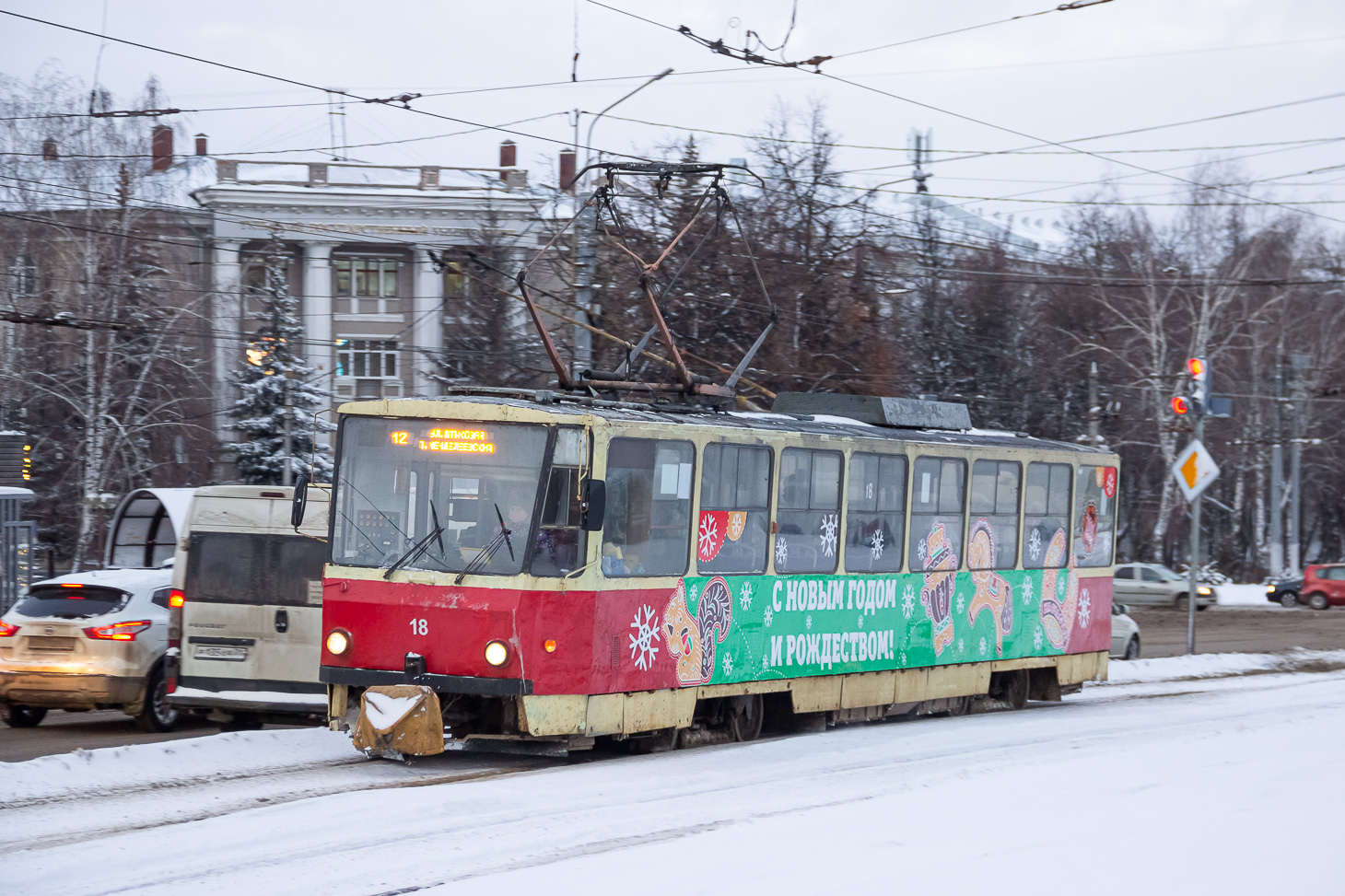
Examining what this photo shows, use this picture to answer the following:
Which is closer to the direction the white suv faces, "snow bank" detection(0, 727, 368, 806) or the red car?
the red car

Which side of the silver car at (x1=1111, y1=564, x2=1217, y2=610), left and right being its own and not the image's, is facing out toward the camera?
right

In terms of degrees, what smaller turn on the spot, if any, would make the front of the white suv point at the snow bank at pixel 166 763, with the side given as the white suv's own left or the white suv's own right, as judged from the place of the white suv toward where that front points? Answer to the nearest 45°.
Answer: approximately 135° to the white suv's own right

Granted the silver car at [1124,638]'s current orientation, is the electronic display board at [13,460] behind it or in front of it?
behind

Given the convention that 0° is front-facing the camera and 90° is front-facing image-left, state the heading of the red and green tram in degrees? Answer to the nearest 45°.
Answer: approximately 45°

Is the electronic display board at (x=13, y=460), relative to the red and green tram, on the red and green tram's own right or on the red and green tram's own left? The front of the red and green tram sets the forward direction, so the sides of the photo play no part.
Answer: on the red and green tram's own right

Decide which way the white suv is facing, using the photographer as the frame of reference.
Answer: facing away from the viewer and to the right of the viewer

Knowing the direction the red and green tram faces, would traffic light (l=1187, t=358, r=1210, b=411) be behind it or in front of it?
behind

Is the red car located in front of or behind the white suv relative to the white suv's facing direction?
in front

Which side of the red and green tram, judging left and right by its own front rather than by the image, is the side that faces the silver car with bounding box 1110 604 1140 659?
back

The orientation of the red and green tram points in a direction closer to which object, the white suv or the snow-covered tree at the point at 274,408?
the white suv

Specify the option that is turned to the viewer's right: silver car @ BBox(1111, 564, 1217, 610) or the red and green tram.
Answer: the silver car
